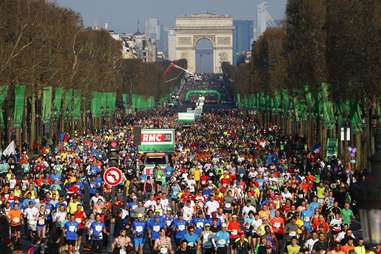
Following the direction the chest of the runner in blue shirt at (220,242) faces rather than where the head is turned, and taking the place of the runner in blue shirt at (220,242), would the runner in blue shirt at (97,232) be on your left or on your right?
on your right

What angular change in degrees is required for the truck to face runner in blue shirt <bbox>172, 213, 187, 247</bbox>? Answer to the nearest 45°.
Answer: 0° — it already faces them

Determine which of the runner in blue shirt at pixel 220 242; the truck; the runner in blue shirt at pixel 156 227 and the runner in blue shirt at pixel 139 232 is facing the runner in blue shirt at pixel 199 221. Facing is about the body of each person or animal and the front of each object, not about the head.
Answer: the truck

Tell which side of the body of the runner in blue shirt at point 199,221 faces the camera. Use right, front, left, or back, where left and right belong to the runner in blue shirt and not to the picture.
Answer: front

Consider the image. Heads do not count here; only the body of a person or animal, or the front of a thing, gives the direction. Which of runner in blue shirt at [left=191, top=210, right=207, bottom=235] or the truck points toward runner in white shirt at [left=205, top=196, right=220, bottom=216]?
the truck

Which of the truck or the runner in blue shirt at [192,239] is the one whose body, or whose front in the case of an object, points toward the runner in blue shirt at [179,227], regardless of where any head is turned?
the truck

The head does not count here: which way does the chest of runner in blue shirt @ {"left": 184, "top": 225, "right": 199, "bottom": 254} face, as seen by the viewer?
toward the camera

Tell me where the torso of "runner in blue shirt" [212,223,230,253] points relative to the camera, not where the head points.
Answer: toward the camera

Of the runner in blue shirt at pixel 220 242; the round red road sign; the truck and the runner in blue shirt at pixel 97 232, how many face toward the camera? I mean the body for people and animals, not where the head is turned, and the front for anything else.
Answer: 4

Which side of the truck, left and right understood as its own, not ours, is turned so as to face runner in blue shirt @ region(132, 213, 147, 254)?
front

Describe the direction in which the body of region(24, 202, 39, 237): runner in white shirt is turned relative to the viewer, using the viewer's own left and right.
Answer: facing the viewer

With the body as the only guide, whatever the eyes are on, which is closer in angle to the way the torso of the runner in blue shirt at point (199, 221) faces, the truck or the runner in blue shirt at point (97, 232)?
the runner in blue shirt
